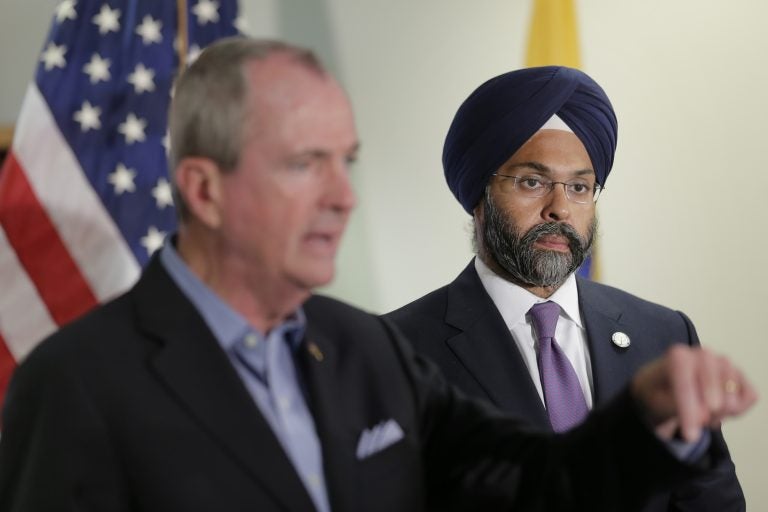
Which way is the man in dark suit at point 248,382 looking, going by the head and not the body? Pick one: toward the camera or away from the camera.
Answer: toward the camera

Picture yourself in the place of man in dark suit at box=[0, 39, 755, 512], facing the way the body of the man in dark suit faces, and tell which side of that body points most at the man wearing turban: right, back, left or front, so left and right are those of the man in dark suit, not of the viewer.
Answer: left

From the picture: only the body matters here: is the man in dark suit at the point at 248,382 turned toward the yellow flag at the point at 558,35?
no

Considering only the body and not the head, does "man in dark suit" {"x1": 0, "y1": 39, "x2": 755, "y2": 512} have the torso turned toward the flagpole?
no

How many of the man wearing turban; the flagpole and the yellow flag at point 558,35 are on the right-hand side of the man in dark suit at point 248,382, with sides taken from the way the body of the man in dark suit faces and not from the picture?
0

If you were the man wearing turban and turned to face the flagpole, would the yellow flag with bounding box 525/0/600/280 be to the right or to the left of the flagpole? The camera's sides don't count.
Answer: right

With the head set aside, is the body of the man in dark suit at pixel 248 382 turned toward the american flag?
no
